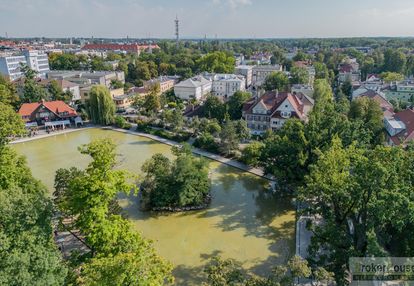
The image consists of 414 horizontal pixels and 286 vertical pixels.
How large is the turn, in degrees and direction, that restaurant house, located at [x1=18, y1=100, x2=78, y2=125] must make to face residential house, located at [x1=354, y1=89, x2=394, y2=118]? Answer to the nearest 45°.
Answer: approximately 45° to its left

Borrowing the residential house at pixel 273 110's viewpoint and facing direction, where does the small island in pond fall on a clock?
The small island in pond is roughly at 11 o'clock from the residential house.

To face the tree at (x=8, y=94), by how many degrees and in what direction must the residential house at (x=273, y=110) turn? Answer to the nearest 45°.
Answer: approximately 45° to its right

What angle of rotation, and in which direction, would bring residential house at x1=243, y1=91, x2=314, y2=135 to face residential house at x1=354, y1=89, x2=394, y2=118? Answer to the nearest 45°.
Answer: approximately 135° to its left

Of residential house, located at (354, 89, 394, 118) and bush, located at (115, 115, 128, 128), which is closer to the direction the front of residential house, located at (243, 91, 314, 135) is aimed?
the bush

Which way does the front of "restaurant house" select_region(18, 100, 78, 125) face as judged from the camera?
facing the viewer

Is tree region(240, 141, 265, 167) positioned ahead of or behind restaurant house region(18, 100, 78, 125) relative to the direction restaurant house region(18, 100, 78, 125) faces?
ahead

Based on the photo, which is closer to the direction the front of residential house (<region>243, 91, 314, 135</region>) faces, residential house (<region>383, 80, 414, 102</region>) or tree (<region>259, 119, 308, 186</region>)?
the tree

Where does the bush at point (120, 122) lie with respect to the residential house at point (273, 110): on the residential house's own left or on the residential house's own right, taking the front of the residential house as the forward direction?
on the residential house's own right

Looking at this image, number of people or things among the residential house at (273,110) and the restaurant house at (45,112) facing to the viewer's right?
0

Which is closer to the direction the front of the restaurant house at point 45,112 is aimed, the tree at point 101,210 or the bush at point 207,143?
the tree

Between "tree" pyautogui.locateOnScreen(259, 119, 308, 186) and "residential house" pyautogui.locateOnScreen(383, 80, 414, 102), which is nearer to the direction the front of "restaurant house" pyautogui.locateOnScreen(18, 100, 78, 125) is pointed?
the tree

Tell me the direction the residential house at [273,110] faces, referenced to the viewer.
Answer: facing the viewer and to the left of the viewer

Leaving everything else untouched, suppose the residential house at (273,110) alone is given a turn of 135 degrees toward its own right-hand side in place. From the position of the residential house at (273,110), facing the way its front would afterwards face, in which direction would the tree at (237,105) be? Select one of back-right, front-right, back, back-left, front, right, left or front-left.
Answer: front-left

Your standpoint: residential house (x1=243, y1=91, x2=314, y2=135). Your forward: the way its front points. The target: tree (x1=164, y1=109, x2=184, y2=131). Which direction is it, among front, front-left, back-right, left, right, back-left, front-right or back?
front-right
